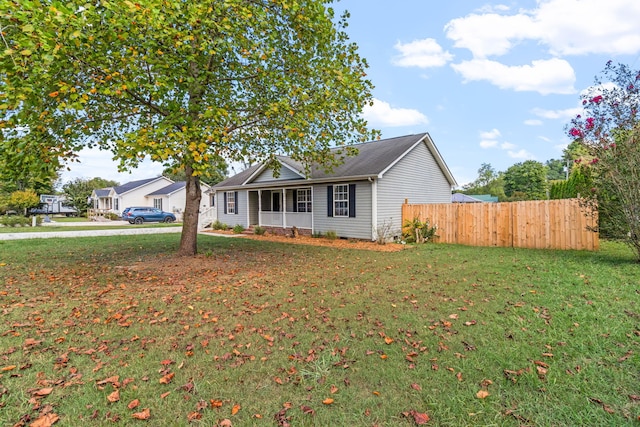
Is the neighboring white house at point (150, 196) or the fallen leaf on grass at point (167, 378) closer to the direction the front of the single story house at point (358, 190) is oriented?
the fallen leaf on grass

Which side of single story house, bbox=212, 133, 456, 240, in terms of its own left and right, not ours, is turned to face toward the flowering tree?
left

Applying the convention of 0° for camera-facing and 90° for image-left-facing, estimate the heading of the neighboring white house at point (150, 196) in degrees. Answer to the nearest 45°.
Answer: approximately 45°

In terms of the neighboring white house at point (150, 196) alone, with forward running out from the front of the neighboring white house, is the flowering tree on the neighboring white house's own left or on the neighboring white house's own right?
on the neighboring white house's own left

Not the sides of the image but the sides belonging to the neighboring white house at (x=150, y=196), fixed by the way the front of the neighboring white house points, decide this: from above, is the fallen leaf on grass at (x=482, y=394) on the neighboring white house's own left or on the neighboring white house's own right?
on the neighboring white house's own left

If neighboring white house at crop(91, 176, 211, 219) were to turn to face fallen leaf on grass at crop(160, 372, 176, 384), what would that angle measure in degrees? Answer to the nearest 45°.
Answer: approximately 45° to its left

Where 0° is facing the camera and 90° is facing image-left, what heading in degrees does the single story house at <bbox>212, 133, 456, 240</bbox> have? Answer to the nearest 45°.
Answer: approximately 45°

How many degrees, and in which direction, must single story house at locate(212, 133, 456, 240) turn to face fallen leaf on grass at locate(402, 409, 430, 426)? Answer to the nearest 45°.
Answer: approximately 45° to its left

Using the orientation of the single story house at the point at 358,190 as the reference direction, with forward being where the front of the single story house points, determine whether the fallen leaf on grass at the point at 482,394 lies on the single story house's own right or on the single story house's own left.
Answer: on the single story house's own left

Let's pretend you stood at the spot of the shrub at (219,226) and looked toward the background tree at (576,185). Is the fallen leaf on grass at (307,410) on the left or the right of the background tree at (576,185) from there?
right
